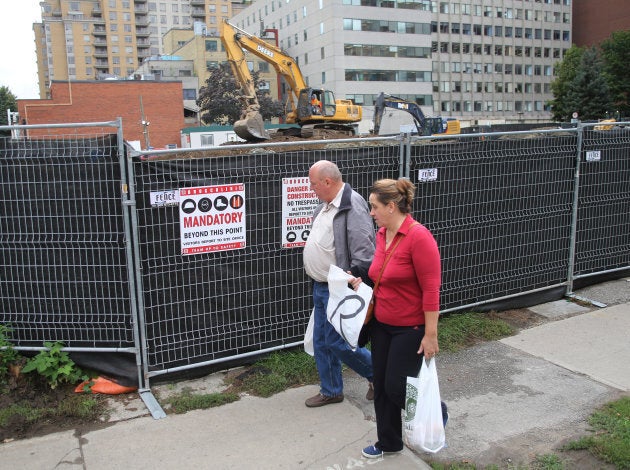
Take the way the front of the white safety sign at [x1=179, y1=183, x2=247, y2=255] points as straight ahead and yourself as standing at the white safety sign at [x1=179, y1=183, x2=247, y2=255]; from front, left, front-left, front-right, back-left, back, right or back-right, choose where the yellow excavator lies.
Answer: back

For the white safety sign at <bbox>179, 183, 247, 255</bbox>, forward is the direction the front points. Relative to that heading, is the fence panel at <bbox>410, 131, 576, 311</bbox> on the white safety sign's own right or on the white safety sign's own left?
on the white safety sign's own left

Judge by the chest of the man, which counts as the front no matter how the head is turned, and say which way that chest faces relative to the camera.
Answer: to the viewer's left

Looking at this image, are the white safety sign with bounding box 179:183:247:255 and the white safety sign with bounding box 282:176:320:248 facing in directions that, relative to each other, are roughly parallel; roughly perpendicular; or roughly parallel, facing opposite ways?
roughly parallel

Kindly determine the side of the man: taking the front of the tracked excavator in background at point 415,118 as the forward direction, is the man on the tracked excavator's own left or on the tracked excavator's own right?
on the tracked excavator's own left

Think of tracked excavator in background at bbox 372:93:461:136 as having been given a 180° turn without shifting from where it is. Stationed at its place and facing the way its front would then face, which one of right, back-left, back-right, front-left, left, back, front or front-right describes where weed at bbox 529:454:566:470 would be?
right

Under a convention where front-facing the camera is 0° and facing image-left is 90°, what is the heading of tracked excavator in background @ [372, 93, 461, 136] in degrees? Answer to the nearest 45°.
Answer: approximately 90°

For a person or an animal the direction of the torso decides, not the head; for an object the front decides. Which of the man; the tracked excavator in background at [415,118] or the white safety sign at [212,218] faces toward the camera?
the white safety sign

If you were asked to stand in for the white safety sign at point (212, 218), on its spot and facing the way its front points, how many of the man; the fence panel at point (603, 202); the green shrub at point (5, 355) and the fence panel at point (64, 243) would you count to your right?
2

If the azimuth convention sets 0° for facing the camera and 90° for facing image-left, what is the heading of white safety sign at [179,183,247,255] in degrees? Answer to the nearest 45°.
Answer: approximately 0°

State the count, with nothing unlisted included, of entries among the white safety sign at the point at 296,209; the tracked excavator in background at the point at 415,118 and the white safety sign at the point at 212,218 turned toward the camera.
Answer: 2

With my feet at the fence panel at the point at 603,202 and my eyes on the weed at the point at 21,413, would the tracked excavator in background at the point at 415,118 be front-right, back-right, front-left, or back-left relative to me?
back-right

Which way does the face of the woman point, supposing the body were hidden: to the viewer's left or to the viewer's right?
to the viewer's left

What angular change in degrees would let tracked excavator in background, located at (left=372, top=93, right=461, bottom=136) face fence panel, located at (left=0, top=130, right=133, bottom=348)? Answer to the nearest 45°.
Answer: approximately 90° to its left

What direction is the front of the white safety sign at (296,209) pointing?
toward the camera
